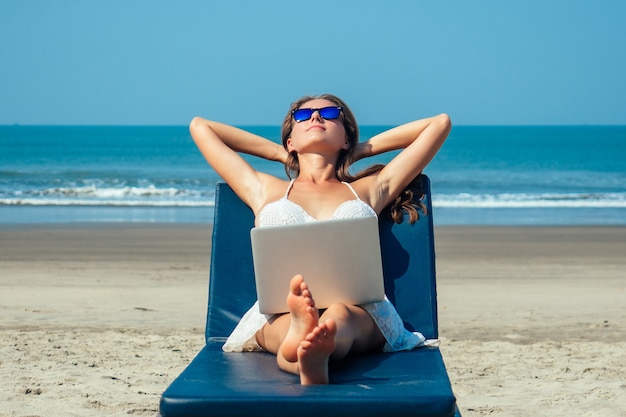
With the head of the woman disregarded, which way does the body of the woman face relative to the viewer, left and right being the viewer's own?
facing the viewer

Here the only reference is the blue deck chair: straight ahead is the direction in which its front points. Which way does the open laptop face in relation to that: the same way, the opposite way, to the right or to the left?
the opposite way

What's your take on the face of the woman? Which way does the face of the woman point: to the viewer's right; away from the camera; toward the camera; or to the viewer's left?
toward the camera

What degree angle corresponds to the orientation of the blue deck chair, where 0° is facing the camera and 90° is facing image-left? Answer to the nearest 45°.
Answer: approximately 0°

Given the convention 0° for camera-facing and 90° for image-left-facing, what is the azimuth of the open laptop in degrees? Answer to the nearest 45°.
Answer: approximately 180°
